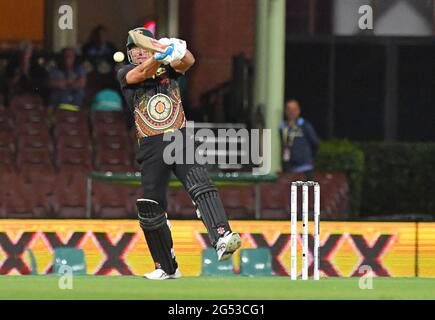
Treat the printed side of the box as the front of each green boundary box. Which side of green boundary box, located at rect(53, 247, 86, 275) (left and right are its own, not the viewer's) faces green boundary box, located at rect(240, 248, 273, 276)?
left

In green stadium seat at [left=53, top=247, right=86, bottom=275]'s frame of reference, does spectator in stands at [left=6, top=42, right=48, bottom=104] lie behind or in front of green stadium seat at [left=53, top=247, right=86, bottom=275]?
behind

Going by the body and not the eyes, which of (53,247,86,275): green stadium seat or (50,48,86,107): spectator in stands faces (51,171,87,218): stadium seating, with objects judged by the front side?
the spectator in stands

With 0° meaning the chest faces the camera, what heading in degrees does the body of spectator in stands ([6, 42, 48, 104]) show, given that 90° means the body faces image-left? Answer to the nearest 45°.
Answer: approximately 0°

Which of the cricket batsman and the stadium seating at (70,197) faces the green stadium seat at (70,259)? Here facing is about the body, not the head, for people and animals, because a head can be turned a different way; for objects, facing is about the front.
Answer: the stadium seating

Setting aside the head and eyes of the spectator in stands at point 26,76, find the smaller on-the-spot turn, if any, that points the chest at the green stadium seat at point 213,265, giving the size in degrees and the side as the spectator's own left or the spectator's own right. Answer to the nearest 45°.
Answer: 0° — they already face it

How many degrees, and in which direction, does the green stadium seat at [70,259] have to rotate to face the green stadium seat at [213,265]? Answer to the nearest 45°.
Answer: approximately 90° to its left

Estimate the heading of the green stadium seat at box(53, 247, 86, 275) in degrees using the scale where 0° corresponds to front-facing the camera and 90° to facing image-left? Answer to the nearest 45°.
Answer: approximately 0°

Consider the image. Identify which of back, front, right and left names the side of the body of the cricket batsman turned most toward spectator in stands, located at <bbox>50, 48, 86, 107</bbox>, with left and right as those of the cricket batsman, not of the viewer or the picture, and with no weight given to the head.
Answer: back

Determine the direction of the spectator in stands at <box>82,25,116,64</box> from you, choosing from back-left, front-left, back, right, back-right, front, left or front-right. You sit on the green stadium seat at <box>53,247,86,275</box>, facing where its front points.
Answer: back

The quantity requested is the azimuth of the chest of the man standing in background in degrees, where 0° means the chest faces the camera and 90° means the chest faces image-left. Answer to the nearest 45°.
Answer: approximately 45°
